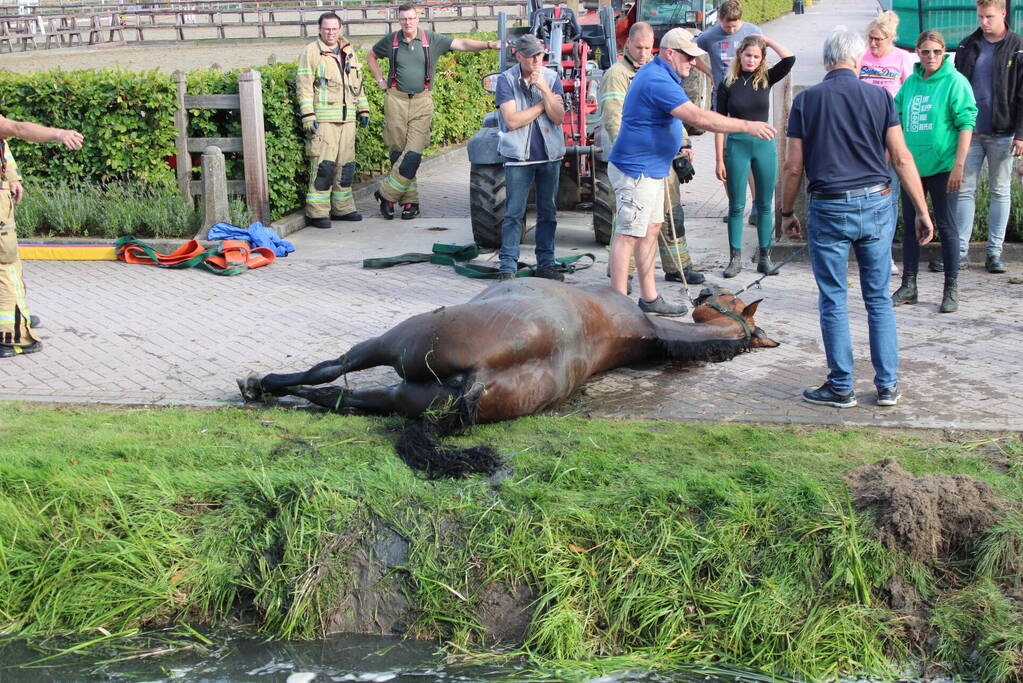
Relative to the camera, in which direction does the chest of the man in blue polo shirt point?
to the viewer's right

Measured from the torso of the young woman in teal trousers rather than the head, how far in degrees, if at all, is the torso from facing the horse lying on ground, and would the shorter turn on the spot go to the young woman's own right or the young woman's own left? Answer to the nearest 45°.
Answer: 0° — they already face it

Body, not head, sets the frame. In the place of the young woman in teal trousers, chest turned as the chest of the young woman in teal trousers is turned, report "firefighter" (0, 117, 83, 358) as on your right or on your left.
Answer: on your right

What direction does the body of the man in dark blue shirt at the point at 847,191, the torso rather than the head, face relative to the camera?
away from the camera

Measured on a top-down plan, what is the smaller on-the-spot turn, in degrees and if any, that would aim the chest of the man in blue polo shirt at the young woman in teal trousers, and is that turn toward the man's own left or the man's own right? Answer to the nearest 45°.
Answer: approximately 45° to the man's own left

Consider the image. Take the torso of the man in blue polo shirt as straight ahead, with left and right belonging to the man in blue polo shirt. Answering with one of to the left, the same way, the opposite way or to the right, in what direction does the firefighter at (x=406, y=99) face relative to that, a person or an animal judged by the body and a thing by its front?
to the right

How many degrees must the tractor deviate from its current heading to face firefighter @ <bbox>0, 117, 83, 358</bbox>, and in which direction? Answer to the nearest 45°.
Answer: approximately 45° to its right

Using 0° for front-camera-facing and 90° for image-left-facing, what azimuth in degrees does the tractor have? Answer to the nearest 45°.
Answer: approximately 0°

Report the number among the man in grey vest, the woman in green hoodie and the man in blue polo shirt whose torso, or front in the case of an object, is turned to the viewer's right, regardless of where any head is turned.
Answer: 1

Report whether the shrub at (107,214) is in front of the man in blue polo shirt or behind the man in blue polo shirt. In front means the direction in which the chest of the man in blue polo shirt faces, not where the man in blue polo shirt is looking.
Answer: behind

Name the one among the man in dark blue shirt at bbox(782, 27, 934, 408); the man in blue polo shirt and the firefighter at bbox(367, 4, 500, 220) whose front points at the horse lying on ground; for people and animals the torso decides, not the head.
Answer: the firefighter

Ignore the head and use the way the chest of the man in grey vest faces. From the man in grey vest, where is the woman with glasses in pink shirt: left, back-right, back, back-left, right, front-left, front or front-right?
left

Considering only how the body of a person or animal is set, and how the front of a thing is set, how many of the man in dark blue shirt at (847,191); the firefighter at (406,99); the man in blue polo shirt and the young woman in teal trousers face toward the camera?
2

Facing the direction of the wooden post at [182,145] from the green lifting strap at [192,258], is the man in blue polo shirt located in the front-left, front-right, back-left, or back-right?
back-right

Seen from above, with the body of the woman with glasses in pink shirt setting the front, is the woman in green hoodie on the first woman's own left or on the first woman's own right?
on the first woman's own left

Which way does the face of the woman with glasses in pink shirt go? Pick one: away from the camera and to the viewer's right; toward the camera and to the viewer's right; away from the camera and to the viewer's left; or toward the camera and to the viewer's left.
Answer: toward the camera and to the viewer's left

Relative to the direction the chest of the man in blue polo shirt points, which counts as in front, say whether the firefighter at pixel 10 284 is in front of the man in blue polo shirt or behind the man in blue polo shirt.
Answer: behind
